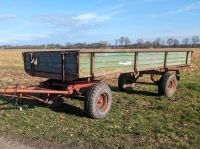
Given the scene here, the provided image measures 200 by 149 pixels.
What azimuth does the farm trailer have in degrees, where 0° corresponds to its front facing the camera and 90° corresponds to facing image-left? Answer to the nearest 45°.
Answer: approximately 45°
